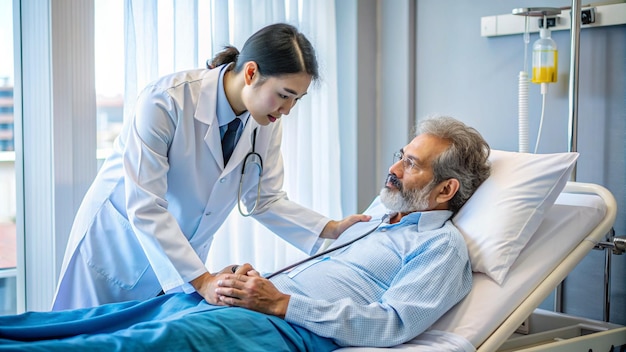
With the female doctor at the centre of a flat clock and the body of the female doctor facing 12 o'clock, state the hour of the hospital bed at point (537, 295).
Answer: The hospital bed is roughly at 11 o'clock from the female doctor.

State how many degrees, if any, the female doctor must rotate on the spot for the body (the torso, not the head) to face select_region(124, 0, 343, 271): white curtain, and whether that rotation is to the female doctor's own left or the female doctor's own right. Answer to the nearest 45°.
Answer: approximately 135° to the female doctor's own left

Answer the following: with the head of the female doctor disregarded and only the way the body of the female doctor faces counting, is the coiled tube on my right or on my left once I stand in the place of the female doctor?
on my left

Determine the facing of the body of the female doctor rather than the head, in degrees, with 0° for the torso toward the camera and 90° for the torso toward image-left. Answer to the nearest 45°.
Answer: approximately 315°

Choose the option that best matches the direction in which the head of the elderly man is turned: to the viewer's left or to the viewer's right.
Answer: to the viewer's left

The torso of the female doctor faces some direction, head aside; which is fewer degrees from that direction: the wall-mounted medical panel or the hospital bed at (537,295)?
the hospital bed

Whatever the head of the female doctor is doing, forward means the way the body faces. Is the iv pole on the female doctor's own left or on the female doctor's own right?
on the female doctor's own left
